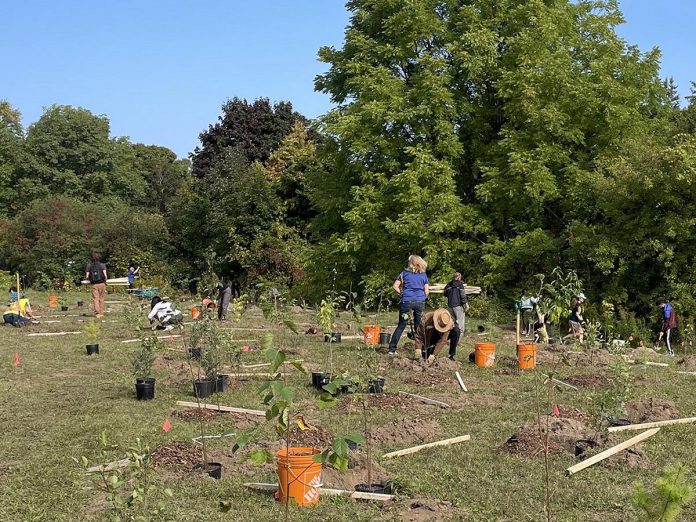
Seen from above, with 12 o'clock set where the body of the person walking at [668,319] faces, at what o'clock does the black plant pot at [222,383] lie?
The black plant pot is roughly at 10 o'clock from the person walking.

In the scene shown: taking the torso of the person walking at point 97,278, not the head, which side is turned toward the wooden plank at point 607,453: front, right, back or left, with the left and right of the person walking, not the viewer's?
back

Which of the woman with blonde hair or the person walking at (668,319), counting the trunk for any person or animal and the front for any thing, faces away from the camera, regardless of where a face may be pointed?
the woman with blonde hair

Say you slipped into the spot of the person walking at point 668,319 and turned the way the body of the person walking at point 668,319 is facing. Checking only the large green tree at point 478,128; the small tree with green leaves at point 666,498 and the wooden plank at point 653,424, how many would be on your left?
2

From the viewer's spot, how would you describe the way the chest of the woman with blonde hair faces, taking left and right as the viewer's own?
facing away from the viewer

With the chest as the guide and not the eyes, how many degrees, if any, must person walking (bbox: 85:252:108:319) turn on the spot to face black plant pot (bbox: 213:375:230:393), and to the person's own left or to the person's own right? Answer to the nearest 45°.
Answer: approximately 180°

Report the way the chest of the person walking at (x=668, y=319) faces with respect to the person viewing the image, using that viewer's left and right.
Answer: facing to the left of the viewer

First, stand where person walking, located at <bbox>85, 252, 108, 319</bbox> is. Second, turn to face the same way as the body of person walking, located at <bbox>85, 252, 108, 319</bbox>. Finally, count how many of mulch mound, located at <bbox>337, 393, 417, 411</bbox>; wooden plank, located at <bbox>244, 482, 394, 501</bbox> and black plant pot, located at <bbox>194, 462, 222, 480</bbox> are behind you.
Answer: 3

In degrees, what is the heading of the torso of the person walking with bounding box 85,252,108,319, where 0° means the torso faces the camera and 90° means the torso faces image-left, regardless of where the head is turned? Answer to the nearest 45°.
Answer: approximately 180°

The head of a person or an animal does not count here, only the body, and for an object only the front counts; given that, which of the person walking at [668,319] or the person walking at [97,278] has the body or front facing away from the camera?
the person walking at [97,278]

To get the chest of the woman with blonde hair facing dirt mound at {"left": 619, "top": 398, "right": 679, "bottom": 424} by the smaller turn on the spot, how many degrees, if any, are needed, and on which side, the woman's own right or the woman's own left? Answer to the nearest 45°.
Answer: approximately 135° to the woman's own right

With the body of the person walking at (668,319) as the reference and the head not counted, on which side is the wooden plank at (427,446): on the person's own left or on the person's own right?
on the person's own left

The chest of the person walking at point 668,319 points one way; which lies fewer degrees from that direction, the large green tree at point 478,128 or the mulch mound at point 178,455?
the large green tree
